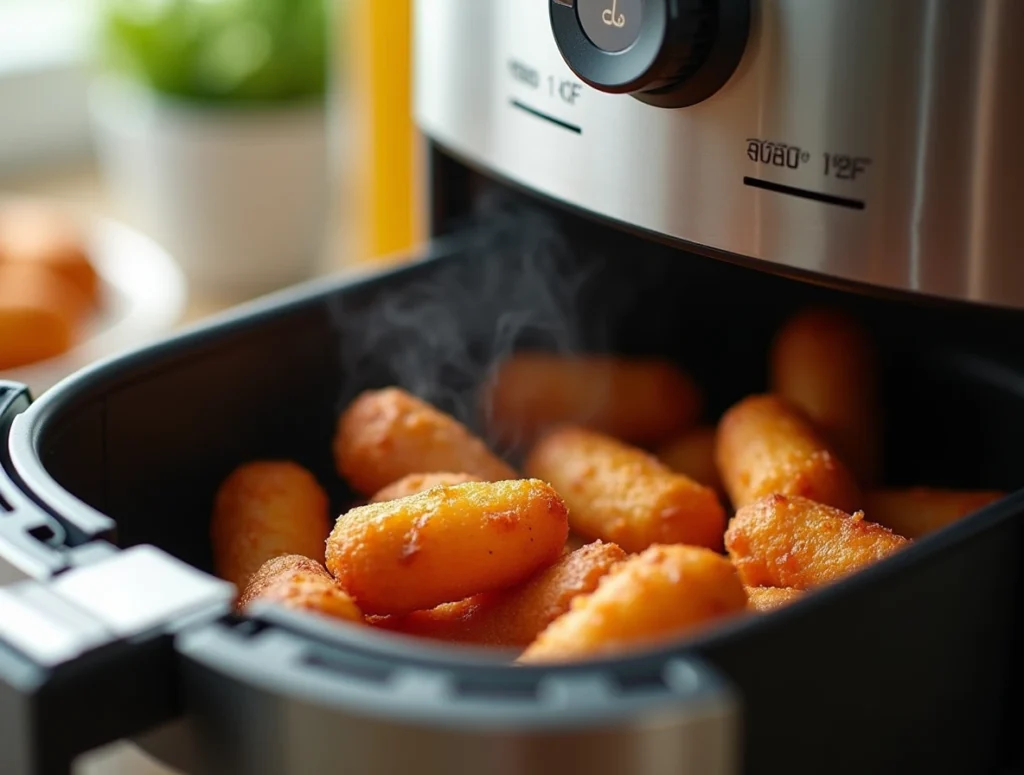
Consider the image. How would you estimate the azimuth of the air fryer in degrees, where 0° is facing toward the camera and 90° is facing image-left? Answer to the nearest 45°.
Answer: approximately 45°

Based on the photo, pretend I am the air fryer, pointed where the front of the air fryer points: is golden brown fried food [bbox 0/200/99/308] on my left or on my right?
on my right

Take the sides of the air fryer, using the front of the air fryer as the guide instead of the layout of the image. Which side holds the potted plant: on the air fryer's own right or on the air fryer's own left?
on the air fryer's own right

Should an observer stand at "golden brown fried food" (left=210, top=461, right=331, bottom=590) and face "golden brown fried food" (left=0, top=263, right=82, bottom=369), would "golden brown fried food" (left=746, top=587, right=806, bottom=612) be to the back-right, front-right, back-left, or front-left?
back-right
